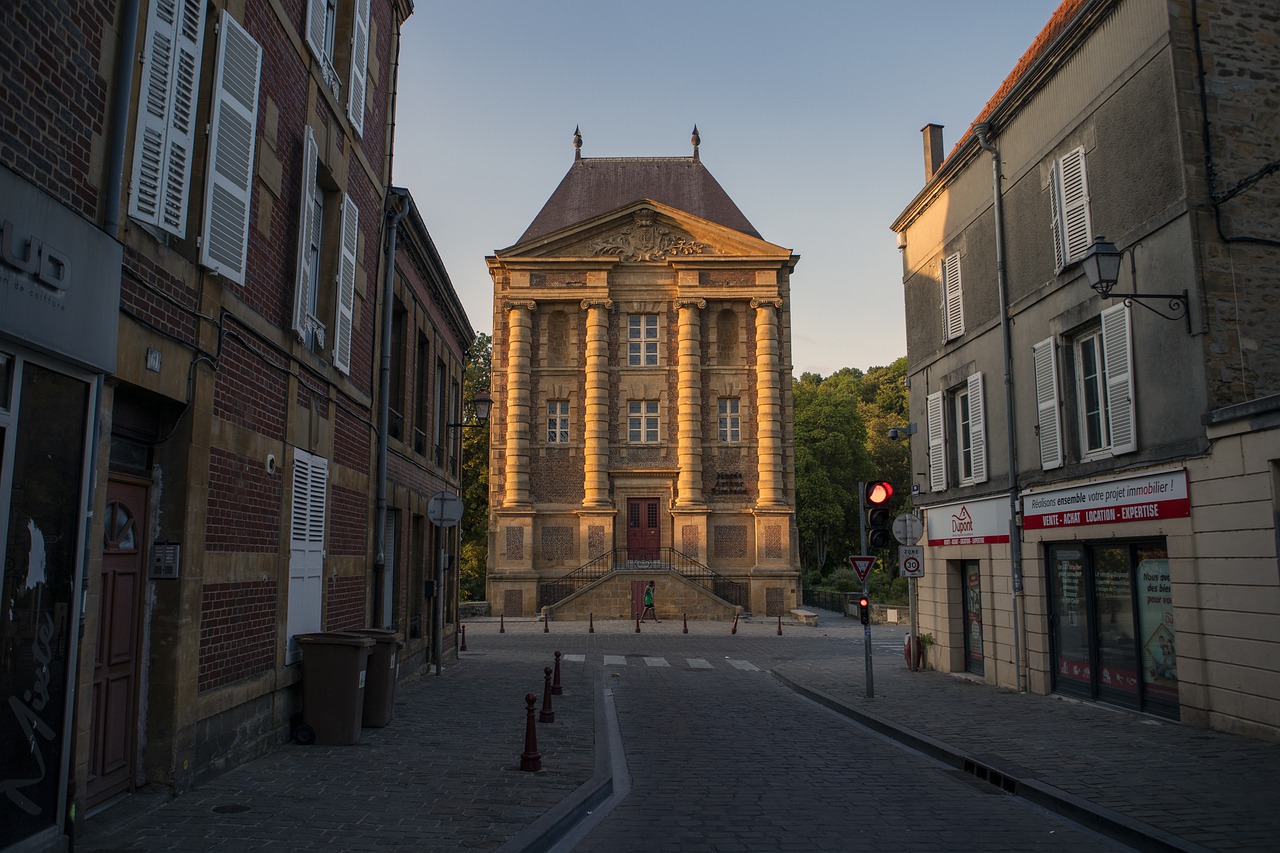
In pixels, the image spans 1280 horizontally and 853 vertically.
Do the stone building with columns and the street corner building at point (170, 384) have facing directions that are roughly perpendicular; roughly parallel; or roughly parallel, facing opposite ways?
roughly perpendicular

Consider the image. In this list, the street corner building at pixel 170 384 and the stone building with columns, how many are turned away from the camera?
0

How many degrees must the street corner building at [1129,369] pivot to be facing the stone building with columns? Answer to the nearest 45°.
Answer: approximately 90° to its right

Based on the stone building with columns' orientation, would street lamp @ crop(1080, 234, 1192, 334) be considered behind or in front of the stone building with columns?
in front

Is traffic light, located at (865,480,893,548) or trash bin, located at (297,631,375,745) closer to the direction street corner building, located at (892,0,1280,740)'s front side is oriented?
the trash bin

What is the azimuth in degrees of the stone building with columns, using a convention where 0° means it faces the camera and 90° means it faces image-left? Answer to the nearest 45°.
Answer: approximately 0°

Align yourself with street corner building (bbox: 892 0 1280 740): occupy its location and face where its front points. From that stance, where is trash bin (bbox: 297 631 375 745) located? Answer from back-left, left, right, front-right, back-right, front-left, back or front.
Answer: front

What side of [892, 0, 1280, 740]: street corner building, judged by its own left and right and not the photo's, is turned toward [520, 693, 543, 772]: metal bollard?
front

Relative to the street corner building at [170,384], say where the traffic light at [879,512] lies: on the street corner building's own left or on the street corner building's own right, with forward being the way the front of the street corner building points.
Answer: on the street corner building's own left

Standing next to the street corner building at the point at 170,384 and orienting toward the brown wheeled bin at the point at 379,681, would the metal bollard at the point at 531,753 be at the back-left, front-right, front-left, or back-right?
front-right

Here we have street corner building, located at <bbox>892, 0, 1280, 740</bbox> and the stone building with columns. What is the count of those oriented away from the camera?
0

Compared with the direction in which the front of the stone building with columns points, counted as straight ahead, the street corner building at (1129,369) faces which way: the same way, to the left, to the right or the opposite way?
to the right

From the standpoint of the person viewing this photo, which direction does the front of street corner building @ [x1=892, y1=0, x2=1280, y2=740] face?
facing the viewer and to the left of the viewer

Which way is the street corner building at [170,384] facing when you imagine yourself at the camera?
facing the viewer and to the right of the viewer
